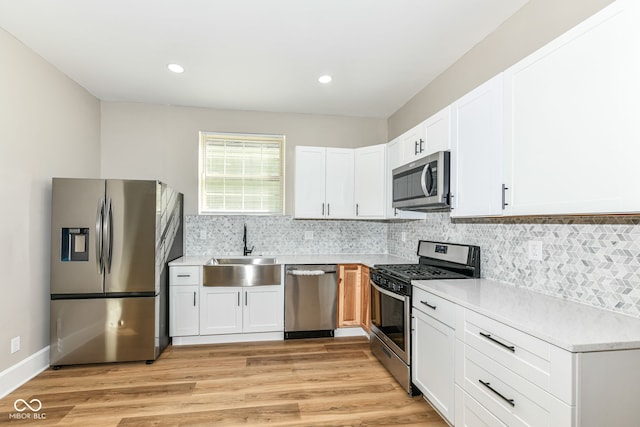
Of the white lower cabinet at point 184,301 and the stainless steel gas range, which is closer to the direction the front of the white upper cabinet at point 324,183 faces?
the stainless steel gas range

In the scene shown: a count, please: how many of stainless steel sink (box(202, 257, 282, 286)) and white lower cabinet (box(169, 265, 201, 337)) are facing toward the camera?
2

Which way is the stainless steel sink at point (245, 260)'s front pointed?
toward the camera

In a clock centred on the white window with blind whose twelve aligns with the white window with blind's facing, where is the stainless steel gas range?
The stainless steel gas range is roughly at 11 o'clock from the white window with blind.

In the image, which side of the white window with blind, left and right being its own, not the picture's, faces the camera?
front

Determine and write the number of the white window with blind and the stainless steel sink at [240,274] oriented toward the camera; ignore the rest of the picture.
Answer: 2

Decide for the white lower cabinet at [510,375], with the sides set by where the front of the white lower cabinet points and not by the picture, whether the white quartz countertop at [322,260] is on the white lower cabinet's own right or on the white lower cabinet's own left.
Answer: on the white lower cabinet's own right

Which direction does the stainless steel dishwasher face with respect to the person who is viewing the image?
facing the viewer

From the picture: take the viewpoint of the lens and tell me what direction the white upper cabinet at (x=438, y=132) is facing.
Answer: facing the viewer and to the left of the viewer

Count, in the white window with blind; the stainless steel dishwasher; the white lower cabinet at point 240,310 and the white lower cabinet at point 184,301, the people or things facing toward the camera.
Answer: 4

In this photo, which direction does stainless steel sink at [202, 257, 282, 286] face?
toward the camera

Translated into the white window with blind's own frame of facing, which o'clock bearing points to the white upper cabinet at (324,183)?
The white upper cabinet is roughly at 10 o'clock from the white window with blind.

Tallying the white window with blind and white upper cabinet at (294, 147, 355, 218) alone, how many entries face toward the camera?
2

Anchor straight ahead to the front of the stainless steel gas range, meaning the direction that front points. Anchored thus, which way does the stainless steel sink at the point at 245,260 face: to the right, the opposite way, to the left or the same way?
to the left
